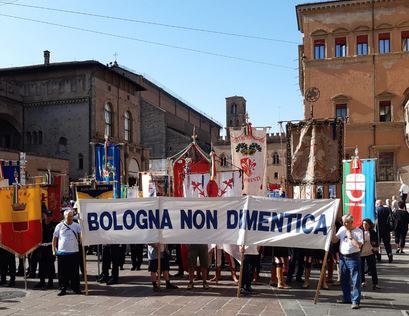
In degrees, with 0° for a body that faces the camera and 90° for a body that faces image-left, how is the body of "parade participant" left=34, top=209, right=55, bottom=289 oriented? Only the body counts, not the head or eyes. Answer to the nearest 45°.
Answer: approximately 45°

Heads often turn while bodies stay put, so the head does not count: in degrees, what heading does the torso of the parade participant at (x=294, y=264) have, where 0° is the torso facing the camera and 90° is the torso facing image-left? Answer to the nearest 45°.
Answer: approximately 0°

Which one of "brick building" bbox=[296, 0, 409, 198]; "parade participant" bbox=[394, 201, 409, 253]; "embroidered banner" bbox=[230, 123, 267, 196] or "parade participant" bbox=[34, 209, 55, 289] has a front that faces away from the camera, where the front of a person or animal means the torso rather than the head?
"parade participant" bbox=[394, 201, 409, 253]

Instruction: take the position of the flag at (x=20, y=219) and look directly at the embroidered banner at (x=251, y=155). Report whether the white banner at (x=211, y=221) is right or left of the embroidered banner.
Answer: right

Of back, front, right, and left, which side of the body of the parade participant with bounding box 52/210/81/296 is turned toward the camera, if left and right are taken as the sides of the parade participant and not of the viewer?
front

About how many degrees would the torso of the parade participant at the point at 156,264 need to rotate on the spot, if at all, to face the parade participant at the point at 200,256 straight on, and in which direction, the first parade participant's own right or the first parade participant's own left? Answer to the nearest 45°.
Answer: approximately 45° to the first parade participant's own left

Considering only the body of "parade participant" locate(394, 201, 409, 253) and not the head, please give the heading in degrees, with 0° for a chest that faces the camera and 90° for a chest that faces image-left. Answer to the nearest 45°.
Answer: approximately 180°

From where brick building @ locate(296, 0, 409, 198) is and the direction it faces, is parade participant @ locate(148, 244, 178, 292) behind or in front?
in front

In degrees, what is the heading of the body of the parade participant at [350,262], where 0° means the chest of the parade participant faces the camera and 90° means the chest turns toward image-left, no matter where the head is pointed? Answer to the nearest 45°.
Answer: approximately 0°

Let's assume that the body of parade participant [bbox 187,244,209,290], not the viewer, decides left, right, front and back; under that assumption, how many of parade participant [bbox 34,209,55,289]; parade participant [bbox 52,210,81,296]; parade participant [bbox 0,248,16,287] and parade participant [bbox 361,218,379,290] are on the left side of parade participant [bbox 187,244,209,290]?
1

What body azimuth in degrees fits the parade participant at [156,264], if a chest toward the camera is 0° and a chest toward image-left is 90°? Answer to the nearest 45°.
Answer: approximately 315°

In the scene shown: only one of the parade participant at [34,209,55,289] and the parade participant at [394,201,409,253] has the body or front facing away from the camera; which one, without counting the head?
the parade participant at [394,201,409,253]
